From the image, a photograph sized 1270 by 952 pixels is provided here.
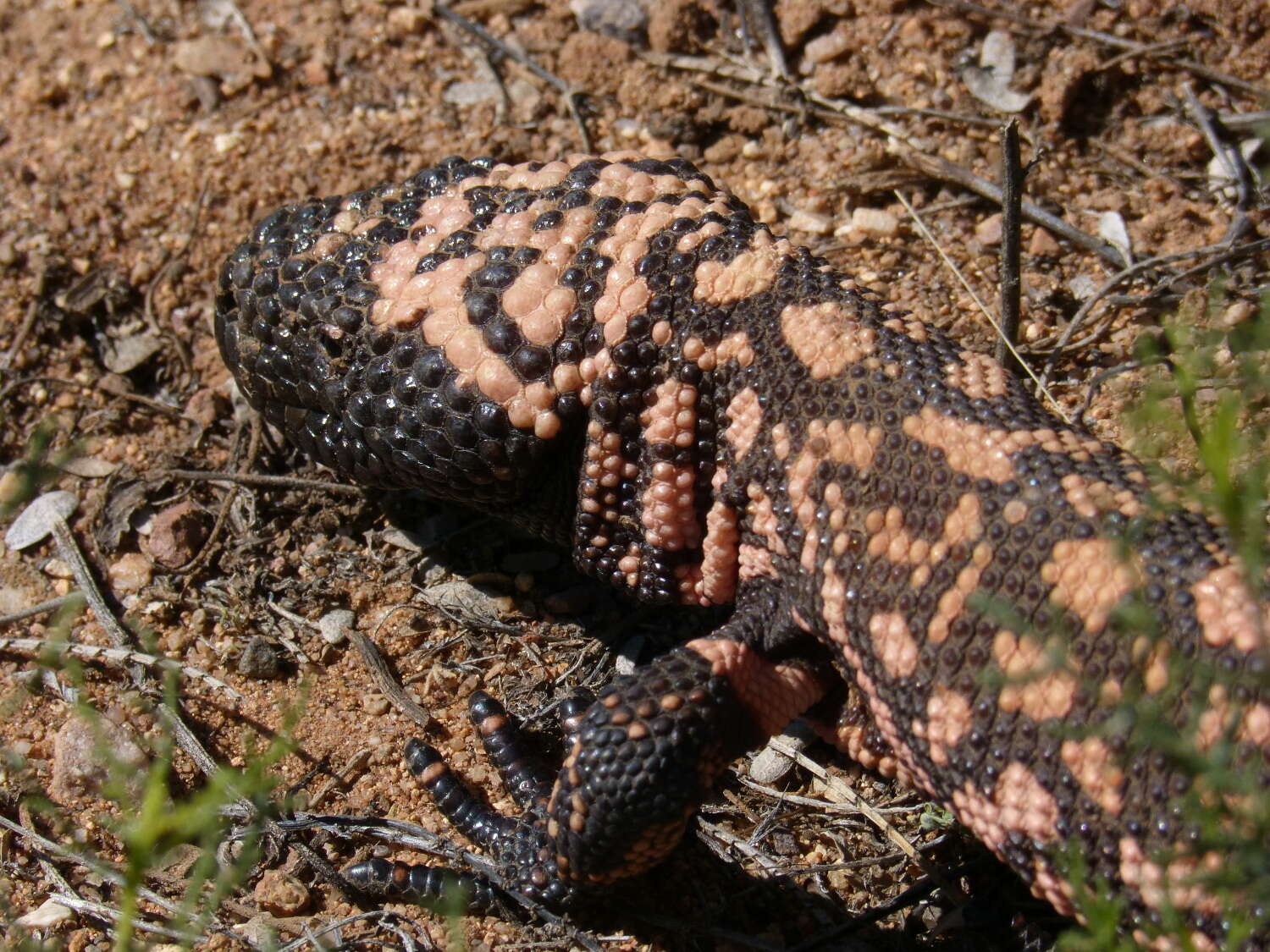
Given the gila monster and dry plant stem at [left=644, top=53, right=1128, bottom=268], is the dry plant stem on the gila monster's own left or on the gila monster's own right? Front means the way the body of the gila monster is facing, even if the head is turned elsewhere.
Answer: on the gila monster's own right

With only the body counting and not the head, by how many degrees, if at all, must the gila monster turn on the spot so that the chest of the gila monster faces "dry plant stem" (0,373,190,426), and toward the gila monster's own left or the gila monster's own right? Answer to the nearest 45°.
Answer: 0° — it already faces it

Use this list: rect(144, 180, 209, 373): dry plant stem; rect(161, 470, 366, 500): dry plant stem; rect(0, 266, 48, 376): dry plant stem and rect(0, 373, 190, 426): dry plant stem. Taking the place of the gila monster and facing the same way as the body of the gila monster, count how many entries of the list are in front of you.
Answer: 4

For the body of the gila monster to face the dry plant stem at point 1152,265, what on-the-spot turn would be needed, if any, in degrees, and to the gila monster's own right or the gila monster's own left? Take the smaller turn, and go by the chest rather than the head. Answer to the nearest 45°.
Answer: approximately 90° to the gila monster's own right

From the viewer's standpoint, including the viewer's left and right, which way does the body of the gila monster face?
facing away from the viewer and to the left of the viewer
